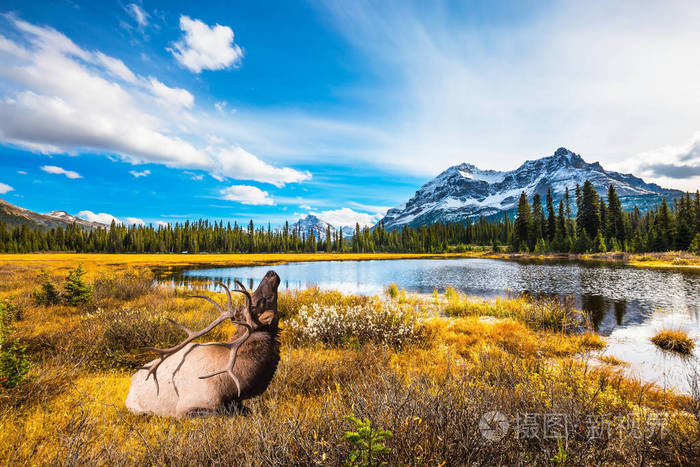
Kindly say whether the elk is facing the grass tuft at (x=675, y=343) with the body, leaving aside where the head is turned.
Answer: yes

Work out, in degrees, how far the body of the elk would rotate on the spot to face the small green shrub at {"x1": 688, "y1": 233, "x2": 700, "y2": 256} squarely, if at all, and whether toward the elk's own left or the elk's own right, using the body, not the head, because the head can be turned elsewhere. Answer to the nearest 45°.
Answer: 0° — it already faces it

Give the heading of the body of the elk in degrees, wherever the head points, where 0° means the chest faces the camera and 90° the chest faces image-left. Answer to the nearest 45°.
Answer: approximately 270°

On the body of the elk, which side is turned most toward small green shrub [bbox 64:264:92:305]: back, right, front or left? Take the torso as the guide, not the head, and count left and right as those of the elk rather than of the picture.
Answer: left

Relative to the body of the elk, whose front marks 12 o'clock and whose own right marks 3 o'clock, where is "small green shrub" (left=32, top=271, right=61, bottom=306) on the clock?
The small green shrub is roughly at 8 o'clock from the elk.

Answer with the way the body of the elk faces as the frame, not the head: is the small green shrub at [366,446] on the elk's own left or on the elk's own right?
on the elk's own right

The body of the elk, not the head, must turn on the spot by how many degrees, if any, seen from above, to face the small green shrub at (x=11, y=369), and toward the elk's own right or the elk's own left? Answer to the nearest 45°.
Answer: approximately 135° to the elk's own left
